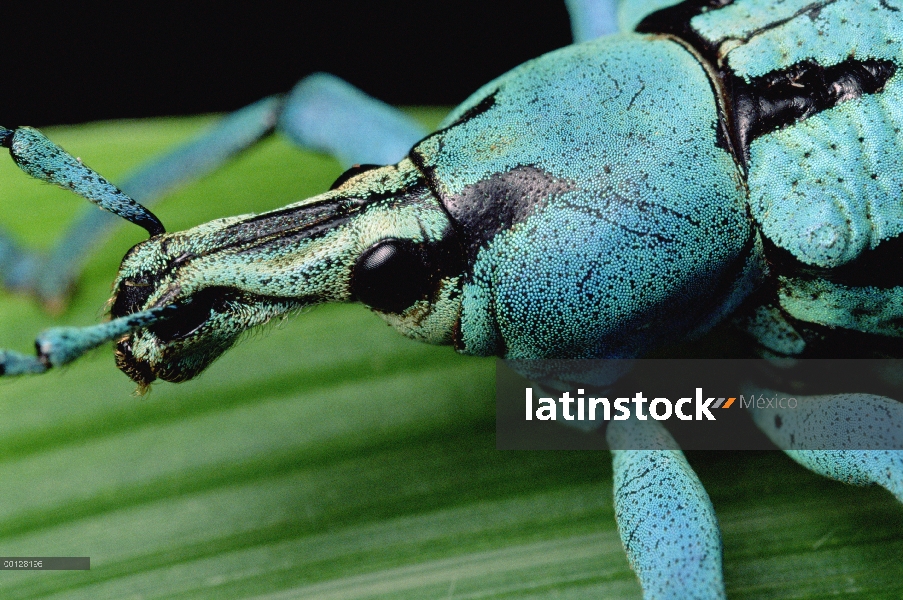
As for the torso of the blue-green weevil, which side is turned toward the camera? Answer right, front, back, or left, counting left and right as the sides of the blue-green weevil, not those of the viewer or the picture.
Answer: left
